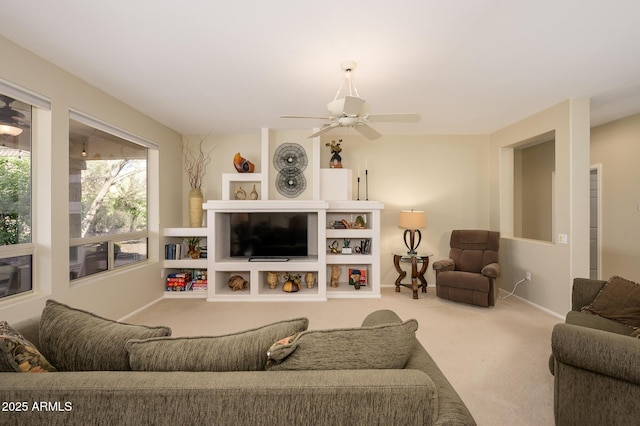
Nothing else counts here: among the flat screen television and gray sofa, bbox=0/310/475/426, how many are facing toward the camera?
1

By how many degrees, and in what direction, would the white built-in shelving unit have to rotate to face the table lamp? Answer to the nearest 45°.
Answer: approximately 90° to its left

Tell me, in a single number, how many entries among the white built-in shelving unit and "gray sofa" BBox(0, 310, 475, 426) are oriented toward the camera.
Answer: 1

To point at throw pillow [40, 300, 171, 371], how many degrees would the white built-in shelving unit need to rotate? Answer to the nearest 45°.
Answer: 0° — it already faces it

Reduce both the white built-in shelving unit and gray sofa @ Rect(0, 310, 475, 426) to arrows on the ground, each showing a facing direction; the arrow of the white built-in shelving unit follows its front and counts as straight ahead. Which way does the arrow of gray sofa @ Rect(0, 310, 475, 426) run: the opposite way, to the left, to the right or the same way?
the opposite way

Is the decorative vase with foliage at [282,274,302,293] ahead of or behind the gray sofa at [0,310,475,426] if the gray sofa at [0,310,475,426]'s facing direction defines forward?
ahead

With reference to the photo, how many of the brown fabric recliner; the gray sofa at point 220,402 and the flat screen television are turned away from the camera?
1

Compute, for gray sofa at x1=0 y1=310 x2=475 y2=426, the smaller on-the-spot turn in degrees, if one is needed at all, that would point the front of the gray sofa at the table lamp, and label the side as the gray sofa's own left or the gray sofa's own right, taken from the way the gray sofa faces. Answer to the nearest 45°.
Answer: approximately 45° to the gray sofa's own right

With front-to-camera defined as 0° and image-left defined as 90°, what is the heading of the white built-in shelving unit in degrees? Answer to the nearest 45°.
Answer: approximately 0°

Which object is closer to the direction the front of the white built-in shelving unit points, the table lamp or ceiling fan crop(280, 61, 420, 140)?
the ceiling fan

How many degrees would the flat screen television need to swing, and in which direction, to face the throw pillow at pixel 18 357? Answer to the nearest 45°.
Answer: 0° — it already faces it

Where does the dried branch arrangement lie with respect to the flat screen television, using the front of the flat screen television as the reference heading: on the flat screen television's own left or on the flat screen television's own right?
on the flat screen television's own right

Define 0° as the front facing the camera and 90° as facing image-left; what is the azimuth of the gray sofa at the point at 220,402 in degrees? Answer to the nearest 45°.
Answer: approximately 180°

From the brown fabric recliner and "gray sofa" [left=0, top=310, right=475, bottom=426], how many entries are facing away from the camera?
1
